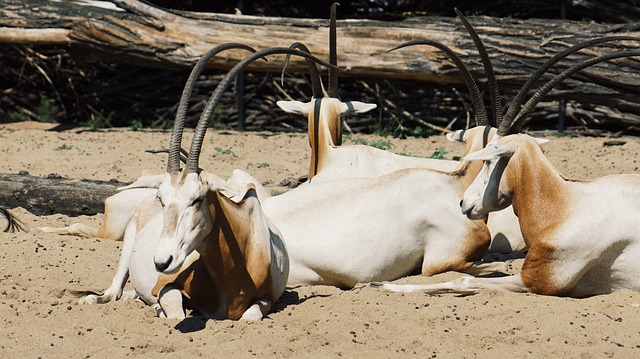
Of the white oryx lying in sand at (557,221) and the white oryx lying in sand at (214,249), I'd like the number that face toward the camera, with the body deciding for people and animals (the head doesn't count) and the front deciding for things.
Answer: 1

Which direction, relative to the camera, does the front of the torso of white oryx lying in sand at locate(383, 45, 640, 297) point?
to the viewer's left

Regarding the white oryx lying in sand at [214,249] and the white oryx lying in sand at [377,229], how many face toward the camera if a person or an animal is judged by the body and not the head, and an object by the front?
1

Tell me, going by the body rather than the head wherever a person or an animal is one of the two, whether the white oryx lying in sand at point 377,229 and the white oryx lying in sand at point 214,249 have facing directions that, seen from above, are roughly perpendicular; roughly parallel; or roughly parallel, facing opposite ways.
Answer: roughly perpendicular

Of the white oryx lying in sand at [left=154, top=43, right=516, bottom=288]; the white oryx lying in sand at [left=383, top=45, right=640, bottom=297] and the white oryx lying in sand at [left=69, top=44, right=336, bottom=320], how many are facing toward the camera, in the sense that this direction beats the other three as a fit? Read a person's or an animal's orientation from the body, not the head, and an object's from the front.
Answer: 1

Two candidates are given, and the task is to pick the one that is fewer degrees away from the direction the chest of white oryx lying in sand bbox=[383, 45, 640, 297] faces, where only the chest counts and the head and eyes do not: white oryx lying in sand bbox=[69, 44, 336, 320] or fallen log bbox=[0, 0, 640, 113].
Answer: the white oryx lying in sand

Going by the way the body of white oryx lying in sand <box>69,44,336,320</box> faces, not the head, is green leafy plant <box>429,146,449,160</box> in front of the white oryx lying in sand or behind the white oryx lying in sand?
behind
